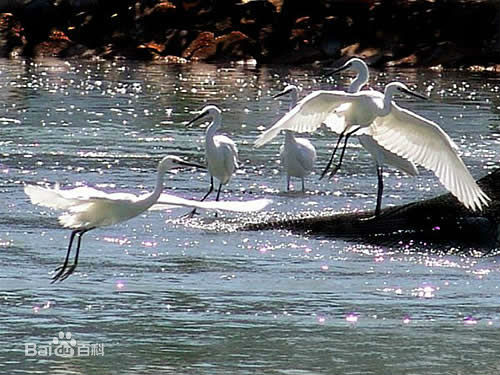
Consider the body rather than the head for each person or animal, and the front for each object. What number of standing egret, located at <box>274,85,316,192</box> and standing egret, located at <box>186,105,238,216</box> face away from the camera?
0

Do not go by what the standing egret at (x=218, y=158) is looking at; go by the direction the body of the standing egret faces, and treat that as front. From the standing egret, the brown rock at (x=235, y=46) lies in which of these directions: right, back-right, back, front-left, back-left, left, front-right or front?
back-right

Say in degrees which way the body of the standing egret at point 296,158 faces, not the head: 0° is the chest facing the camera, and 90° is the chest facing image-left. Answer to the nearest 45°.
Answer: approximately 45°

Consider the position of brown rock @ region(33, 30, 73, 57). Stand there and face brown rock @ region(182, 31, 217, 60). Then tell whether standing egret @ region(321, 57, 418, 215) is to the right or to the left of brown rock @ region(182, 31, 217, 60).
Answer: right

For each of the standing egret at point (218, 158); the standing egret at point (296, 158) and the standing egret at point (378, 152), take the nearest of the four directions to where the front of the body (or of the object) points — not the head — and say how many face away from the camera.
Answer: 0

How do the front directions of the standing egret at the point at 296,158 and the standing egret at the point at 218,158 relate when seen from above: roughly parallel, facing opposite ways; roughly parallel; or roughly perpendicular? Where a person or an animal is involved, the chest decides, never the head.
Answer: roughly parallel

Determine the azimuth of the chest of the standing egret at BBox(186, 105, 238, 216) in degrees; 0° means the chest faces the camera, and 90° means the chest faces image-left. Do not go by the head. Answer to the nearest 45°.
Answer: approximately 45°

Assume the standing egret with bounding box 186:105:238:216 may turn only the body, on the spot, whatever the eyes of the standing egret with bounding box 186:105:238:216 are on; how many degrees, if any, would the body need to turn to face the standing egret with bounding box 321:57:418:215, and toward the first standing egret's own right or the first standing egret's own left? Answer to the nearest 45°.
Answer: approximately 135° to the first standing egret's own left

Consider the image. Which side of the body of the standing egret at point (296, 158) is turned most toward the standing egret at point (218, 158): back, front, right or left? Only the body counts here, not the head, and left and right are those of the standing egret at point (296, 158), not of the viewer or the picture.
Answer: front

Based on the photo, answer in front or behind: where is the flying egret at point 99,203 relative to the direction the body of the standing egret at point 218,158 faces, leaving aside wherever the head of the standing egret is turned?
in front
